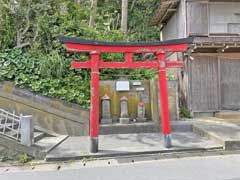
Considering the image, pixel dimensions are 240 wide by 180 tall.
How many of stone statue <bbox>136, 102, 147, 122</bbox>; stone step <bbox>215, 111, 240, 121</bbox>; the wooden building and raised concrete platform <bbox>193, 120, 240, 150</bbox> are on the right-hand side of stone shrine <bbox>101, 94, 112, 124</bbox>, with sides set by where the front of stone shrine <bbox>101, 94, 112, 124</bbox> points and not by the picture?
0

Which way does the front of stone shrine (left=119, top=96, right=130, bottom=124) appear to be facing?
toward the camera

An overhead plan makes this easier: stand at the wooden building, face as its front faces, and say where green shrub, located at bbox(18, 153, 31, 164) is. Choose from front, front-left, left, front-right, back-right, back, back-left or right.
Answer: front-right

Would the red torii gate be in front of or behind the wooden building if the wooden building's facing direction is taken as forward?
in front

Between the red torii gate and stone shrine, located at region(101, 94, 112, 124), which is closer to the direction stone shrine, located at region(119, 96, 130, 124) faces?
the red torii gate

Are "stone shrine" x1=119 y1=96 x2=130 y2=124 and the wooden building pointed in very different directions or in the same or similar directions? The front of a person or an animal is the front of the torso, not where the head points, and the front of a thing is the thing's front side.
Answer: same or similar directions

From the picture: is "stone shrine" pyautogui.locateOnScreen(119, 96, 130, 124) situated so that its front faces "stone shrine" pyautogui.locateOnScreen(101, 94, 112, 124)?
no

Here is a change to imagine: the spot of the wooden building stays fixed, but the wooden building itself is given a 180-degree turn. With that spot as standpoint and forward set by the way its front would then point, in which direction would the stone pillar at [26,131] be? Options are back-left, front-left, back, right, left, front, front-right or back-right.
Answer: back-left

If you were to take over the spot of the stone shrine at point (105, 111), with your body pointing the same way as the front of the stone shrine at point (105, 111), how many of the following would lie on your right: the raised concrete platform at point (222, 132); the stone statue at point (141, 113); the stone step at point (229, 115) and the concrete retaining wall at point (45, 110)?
1

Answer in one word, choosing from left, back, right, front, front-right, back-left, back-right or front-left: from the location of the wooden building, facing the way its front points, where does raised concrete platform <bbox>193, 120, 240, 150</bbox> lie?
front

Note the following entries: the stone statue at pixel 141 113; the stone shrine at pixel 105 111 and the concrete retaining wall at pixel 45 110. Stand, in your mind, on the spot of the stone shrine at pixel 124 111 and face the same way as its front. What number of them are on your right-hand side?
2

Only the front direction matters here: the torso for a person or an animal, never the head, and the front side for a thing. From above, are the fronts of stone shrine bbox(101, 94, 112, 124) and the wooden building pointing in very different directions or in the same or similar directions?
same or similar directions

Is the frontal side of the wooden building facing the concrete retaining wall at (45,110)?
no

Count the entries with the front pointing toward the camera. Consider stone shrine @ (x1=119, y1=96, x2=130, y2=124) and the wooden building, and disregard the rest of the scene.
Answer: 2

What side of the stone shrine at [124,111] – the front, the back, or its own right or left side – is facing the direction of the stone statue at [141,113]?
left

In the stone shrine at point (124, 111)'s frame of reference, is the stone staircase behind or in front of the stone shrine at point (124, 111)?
in front

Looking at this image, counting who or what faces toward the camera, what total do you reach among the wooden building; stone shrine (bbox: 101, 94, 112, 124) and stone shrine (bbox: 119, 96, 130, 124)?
3

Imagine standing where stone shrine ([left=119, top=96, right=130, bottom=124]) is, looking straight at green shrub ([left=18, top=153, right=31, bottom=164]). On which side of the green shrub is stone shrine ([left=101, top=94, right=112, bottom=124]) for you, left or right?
right

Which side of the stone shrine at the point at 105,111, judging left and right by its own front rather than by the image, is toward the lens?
front
